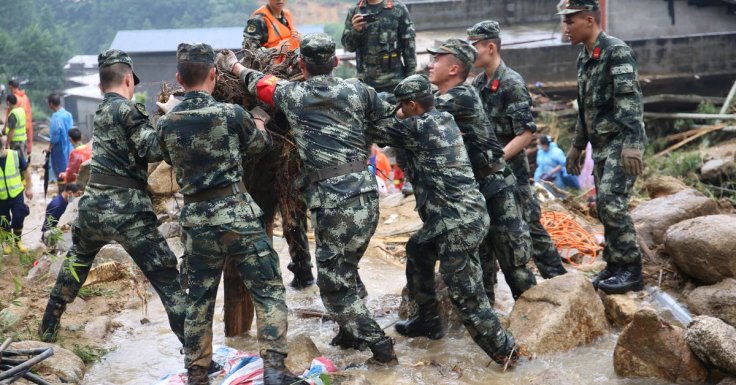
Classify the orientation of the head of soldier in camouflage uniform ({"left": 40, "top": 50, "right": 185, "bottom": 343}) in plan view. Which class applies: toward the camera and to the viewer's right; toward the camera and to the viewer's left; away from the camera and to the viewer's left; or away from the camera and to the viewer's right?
away from the camera and to the viewer's right

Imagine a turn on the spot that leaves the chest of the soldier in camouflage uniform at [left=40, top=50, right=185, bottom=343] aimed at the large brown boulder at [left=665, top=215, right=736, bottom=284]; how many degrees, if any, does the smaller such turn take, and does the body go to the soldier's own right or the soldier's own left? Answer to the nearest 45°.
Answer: approximately 45° to the soldier's own right

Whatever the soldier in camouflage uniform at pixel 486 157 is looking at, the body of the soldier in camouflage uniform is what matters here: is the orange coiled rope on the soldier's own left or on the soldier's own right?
on the soldier's own right

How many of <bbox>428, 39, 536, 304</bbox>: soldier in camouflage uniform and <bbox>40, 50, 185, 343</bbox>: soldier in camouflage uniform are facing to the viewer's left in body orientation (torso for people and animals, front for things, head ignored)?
1

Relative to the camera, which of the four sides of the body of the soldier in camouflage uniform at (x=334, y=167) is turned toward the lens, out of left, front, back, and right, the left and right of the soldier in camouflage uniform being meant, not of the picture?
back

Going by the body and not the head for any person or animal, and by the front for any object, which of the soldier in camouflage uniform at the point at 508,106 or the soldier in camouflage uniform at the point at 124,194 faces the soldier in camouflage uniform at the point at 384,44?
the soldier in camouflage uniform at the point at 124,194

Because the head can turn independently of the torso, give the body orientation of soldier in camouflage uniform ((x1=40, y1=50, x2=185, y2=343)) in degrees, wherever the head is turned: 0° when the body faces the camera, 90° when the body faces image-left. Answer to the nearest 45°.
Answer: approximately 225°

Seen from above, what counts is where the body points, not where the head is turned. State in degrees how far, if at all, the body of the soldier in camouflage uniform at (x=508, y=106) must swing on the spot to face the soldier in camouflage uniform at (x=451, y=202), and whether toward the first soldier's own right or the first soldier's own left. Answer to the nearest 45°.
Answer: approximately 45° to the first soldier's own left
